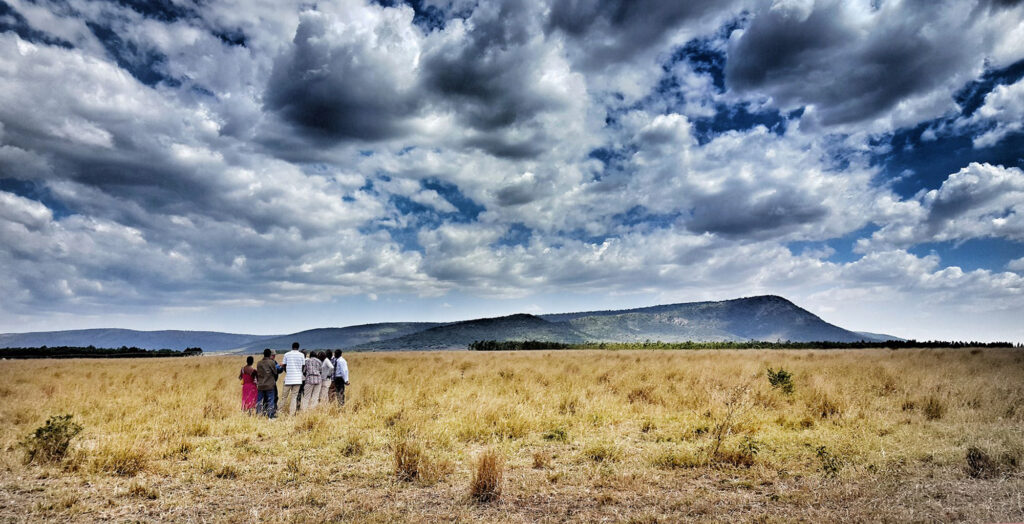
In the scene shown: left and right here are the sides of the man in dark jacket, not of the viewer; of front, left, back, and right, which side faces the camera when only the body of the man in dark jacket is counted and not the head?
back

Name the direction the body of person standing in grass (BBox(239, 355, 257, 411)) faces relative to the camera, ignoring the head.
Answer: away from the camera

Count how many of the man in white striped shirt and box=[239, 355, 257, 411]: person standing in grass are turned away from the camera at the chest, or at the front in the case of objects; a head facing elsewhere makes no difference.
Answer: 2

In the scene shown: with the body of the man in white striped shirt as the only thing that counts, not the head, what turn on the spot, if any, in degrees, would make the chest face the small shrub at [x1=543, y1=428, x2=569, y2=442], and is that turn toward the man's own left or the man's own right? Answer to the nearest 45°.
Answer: approximately 135° to the man's own right

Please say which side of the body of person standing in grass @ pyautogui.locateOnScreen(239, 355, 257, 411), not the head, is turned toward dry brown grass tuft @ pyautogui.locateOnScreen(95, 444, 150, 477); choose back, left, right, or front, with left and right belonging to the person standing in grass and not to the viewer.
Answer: back

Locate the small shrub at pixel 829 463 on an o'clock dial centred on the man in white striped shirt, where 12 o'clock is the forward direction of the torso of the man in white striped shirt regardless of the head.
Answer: The small shrub is roughly at 5 o'clock from the man in white striped shirt.

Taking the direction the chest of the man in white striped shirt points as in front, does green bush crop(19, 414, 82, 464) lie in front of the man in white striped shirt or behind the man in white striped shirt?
behind

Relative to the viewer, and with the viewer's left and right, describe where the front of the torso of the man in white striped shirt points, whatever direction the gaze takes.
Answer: facing away from the viewer
